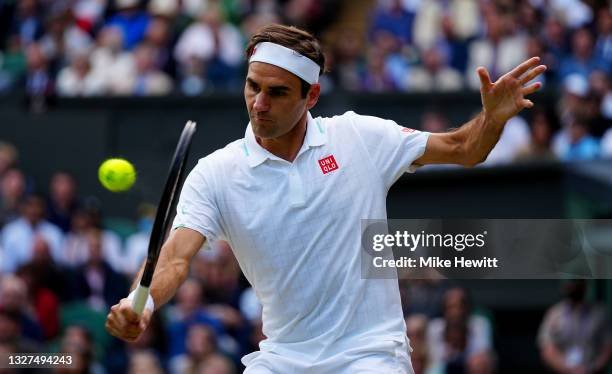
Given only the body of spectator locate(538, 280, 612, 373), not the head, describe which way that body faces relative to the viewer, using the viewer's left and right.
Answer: facing the viewer

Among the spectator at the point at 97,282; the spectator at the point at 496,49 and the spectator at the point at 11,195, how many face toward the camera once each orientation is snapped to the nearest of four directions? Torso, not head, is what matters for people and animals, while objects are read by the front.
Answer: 3

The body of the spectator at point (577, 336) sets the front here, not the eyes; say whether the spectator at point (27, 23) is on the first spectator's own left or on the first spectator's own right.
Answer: on the first spectator's own right

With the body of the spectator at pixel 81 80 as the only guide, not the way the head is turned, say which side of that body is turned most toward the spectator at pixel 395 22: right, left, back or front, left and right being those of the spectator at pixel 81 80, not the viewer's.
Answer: left

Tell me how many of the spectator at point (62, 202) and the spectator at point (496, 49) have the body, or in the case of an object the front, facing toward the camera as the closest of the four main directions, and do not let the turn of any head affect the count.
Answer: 2

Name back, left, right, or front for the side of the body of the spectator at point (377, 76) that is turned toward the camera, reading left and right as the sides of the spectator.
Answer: front

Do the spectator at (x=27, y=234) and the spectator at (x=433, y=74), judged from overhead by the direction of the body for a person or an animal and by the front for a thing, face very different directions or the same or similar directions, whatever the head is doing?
same or similar directions

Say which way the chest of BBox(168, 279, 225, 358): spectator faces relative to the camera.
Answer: toward the camera

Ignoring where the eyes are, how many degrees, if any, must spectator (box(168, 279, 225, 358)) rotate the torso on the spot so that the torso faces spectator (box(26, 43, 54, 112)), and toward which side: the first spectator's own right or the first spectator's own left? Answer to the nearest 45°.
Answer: approximately 135° to the first spectator's own right

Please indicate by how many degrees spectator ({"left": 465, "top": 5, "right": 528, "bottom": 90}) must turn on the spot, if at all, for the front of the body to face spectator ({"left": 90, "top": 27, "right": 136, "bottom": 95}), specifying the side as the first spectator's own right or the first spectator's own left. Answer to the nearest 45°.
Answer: approximately 90° to the first spectator's own right
